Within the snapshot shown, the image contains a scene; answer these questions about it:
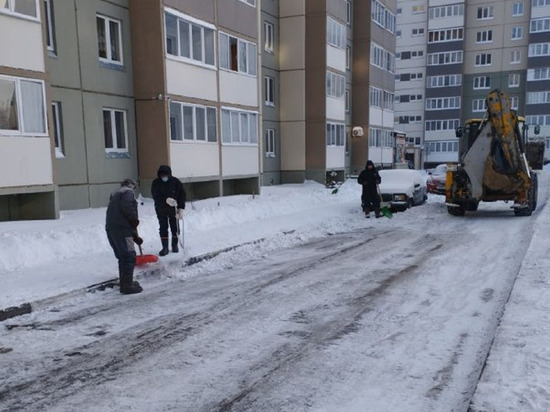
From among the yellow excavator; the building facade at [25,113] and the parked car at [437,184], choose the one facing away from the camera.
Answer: the yellow excavator

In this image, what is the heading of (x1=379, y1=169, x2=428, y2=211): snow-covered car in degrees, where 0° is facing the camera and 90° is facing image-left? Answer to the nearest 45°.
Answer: approximately 45°

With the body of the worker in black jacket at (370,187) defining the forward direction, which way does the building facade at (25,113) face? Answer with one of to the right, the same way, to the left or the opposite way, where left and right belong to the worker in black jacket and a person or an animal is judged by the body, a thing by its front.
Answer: to the left

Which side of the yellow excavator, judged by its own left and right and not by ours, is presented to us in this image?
back

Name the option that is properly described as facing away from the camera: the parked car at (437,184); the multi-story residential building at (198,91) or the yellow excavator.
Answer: the yellow excavator

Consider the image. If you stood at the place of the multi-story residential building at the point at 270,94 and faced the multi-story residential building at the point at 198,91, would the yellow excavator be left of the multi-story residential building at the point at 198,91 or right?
left

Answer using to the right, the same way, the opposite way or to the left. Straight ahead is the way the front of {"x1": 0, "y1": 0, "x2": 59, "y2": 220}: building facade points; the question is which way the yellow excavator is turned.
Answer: to the left

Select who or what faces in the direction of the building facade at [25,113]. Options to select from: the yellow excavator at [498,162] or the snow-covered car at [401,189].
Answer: the snow-covered car
